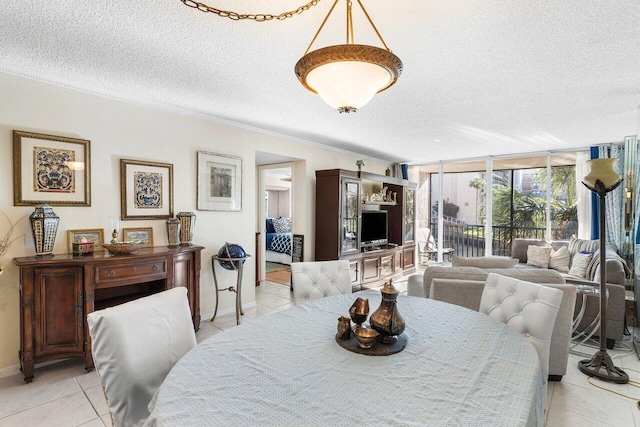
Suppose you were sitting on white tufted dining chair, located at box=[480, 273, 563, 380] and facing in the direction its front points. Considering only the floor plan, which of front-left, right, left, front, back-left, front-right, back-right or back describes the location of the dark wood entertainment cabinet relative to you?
right

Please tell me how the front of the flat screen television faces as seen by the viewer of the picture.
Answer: facing the viewer and to the right of the viewer

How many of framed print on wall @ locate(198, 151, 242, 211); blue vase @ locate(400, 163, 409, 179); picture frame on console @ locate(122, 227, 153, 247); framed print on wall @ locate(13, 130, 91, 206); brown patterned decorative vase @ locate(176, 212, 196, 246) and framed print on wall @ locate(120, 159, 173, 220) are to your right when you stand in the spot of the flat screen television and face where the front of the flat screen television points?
5

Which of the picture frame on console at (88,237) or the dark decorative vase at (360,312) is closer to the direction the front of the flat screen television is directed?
the dark decorative vase

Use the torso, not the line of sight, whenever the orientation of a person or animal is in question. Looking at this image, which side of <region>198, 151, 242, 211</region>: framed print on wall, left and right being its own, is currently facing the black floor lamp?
front

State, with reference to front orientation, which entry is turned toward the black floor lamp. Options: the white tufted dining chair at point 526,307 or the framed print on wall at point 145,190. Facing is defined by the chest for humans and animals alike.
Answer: the framed print on wall

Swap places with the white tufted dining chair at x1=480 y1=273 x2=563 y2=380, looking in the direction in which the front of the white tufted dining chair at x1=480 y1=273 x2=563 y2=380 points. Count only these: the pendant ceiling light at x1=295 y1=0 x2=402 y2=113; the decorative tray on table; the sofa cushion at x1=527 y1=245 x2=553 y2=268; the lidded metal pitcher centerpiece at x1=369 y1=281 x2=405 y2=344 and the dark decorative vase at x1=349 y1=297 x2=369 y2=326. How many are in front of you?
4

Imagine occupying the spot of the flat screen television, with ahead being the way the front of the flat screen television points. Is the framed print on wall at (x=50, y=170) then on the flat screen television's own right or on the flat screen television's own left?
on the flat screen television's own right

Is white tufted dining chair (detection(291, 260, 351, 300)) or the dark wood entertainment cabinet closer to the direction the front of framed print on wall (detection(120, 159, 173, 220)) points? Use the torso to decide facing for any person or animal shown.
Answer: the white tufted dining chair

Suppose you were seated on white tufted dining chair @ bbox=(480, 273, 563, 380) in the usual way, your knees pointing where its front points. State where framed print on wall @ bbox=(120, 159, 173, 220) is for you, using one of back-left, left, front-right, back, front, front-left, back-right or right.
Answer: front-right

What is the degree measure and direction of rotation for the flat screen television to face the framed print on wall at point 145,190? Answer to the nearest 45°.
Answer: approximately 90° to its right

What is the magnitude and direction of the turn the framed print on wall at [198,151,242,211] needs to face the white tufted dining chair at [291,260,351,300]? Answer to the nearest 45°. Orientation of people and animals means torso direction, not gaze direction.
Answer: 0° — it already faces it

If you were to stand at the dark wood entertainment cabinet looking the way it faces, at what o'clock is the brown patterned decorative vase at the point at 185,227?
The brown patterned decorative vase is roughly at 3 o'clock from the dark wood entertainment cabinet.

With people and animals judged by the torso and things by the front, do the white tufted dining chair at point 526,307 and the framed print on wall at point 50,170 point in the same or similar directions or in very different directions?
very different directions

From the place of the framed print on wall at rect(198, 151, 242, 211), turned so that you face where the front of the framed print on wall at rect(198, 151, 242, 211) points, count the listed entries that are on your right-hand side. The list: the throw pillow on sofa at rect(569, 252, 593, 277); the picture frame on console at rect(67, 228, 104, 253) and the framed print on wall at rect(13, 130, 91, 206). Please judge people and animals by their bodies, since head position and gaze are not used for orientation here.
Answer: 2

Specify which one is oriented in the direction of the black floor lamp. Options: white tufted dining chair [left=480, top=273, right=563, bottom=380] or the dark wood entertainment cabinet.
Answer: the dark wood entertainment cabinet

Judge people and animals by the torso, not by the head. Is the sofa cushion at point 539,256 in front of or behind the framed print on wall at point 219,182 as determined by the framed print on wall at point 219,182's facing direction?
in front

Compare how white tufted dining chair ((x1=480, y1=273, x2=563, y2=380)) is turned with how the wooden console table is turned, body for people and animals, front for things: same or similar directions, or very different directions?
very different directions

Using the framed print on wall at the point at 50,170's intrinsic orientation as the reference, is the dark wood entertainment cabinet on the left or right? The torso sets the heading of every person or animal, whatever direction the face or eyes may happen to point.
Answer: on its left
